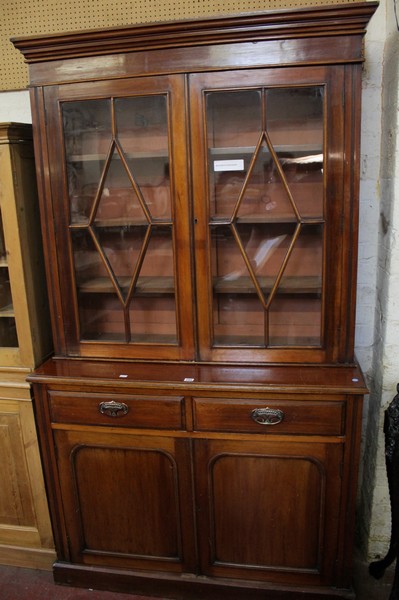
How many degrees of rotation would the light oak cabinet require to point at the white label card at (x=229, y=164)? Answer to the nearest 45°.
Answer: approximately 45° to its left

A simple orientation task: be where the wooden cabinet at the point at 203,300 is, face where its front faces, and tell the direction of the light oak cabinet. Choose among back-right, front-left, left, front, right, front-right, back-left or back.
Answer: right

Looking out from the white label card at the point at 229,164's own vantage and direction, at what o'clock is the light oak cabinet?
The light oak cabinet is roughly at 3 o'clock from the white label card.

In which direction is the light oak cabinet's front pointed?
toward the camera

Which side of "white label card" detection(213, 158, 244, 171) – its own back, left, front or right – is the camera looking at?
front

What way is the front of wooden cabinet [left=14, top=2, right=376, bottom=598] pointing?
toward the camera

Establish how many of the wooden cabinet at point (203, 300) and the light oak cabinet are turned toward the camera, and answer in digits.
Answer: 2
